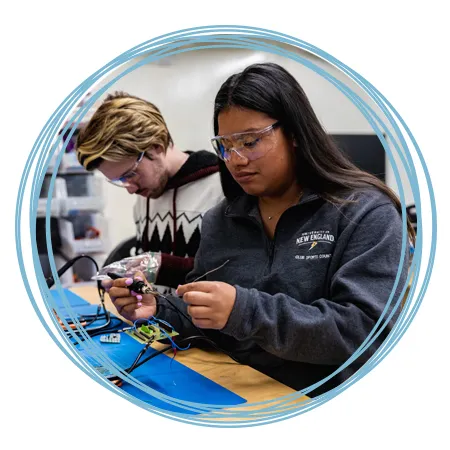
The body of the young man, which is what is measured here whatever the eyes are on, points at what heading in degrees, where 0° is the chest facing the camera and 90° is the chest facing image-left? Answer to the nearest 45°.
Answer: approximately 45°

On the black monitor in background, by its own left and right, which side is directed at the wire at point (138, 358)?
front

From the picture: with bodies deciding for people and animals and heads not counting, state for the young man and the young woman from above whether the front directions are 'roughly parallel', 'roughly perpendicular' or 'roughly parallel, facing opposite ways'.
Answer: roughly parallel

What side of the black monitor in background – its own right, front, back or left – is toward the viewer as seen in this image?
front

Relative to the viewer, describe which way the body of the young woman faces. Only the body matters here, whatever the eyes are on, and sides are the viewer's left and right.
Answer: facing the viewer and to the left of the viewer

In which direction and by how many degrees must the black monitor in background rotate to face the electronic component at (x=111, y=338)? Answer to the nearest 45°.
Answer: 0° — it already faces it

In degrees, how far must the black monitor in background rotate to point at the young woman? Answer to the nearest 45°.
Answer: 0° — it already faces them

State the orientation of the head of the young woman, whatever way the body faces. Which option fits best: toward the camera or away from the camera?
toward the camera

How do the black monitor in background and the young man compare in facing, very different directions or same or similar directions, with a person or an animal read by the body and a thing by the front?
same or similar directions

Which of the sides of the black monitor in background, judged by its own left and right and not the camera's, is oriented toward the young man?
front

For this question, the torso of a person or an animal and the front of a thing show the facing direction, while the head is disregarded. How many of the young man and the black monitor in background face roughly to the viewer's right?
0

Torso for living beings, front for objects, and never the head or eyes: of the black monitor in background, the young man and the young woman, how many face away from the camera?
0

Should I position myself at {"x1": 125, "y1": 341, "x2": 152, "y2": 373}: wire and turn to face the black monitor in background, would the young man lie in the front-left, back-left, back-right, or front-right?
front-left
